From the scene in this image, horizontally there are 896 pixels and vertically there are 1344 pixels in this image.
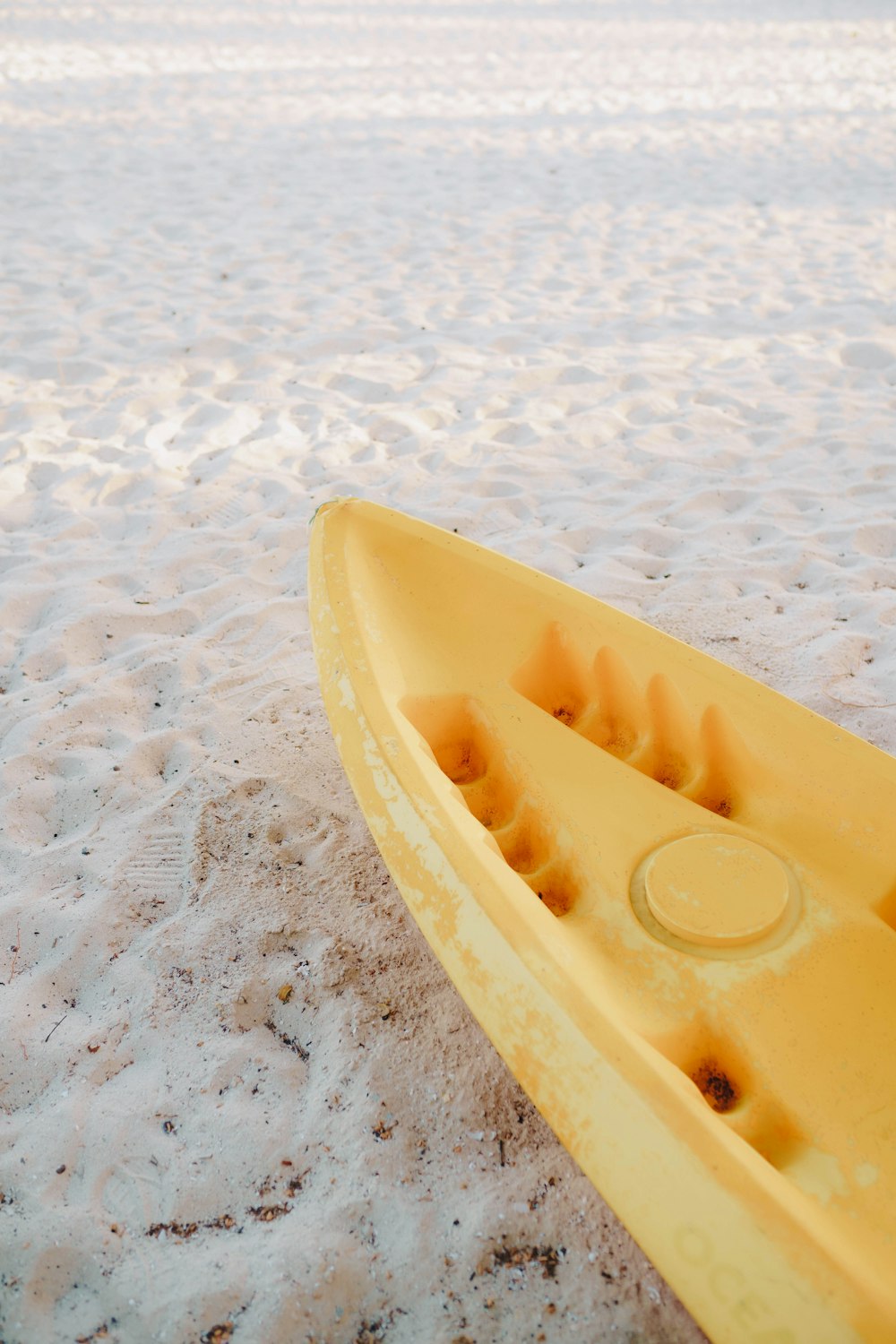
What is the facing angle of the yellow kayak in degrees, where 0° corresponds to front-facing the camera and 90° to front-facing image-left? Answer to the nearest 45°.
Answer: approximately 135°
